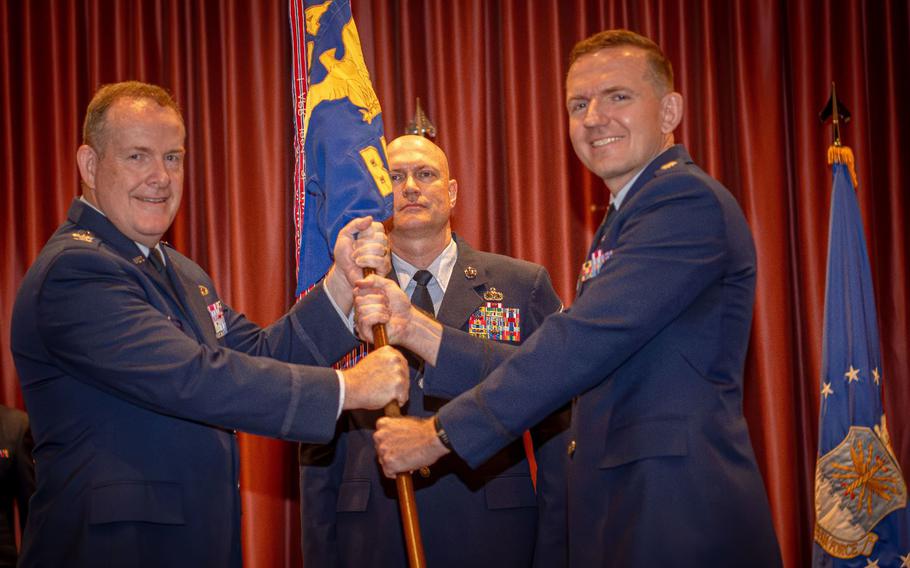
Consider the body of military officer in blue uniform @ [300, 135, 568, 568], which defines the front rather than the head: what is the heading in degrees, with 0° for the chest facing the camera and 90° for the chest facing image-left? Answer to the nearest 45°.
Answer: approximately 0°

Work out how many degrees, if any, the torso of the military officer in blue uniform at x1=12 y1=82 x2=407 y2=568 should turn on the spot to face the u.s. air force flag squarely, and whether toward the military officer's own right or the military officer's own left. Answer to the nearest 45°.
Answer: approximately 45° to the military officer's own left

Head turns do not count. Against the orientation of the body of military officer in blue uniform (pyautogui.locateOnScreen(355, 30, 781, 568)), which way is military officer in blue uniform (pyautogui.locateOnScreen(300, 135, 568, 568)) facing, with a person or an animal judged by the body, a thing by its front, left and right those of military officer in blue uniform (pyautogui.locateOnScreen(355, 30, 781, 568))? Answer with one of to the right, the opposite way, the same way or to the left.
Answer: to the left

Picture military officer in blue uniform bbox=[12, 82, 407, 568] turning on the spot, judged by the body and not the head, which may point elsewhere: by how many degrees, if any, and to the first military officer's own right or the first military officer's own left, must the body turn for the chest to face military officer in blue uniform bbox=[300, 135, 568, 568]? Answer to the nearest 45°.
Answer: approximately 90° to the first military officer's own left

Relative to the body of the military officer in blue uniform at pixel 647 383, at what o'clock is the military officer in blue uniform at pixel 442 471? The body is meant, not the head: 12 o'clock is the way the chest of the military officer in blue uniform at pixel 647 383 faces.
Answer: the military officer in blue uniform at pixel 442 471 is roughly at 2 o'clock from the military officer in blue uniform at pixel 647 383.

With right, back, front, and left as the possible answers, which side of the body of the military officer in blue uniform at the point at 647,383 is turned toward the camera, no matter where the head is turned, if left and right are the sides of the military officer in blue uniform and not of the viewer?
left

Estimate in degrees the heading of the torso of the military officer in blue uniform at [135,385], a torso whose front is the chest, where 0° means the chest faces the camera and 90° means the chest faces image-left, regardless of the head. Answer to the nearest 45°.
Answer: approximately 315°

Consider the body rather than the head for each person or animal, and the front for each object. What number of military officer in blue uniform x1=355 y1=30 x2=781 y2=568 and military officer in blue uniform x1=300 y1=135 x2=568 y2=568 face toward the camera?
1

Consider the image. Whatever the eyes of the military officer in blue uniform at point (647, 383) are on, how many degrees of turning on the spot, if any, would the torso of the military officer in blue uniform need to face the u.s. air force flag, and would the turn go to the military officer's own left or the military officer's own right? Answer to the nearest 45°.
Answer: approximately 135° to the military officer's own right
